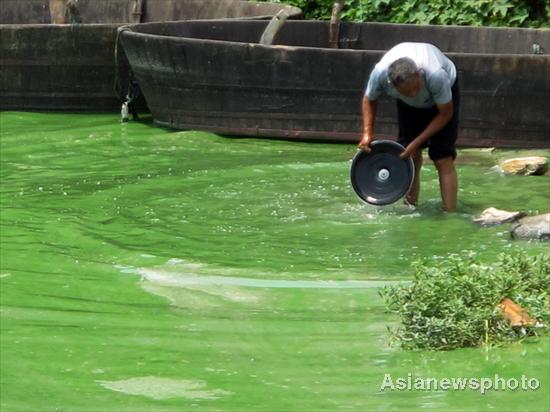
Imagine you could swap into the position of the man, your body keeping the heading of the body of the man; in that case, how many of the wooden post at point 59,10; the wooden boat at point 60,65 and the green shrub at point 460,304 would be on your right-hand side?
2

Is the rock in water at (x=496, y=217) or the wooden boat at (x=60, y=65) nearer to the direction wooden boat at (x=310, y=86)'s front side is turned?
the wooden boat

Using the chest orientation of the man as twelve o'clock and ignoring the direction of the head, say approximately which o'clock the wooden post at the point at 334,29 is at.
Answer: The wooden post is roughly at 4 o'clock from the man.

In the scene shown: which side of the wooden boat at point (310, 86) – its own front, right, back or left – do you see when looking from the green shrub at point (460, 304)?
left

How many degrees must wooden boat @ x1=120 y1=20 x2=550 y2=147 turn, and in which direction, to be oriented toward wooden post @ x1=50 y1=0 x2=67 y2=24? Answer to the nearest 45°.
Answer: approximately 45° to its right

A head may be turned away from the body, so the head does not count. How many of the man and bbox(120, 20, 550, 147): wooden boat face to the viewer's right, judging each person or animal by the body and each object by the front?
0

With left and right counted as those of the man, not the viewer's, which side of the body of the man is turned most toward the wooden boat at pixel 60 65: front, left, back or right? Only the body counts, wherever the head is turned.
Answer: right

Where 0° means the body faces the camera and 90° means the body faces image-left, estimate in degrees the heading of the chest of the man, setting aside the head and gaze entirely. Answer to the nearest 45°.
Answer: approximately 45°

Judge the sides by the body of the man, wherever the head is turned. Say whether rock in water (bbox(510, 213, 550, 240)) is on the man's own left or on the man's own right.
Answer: on the man's own left

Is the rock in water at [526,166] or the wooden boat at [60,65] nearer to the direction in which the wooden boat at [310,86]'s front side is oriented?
the wooden boat

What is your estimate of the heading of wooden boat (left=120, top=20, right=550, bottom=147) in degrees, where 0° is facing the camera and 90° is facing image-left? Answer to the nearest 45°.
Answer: approximately 90°
